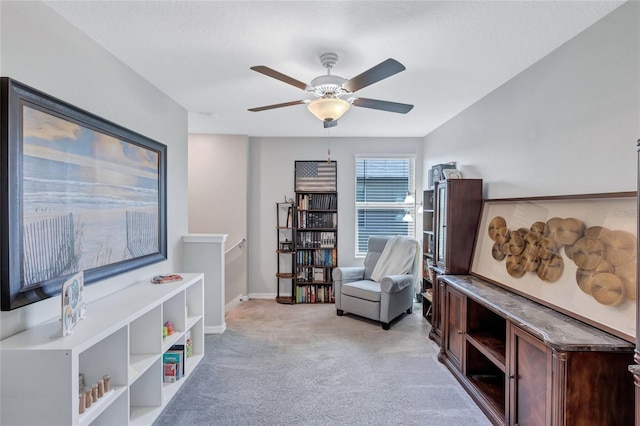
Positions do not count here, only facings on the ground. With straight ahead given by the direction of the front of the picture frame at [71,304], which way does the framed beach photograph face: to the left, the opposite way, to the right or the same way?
the same way

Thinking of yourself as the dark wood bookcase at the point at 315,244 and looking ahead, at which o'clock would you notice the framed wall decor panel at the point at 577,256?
The framed wall decor panel is roughly at 11 o'clock from the dark wood bookcase.

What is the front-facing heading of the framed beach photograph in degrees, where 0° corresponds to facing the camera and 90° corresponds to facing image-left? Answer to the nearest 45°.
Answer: approximately 315°

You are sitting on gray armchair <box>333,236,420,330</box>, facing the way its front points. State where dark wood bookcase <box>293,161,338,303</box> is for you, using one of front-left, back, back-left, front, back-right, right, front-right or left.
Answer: right

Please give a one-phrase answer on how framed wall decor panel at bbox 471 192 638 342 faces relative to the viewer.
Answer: facing the viewer and to the left of the viewer

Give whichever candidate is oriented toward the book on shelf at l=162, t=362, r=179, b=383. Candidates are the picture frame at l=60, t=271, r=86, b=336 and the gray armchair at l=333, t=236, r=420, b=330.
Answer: the gray armchair

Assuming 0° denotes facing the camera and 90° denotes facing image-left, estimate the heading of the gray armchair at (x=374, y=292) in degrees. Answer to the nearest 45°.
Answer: approximately 45°

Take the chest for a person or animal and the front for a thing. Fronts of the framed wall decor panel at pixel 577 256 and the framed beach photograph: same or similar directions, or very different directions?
very different directions

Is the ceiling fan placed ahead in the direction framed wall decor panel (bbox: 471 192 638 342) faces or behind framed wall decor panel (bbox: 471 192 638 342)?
ahead

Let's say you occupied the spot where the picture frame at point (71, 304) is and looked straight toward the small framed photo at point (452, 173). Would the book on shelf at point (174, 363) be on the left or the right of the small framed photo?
left

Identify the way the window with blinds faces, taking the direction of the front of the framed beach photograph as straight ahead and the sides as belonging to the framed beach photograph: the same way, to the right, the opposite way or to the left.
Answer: to the right

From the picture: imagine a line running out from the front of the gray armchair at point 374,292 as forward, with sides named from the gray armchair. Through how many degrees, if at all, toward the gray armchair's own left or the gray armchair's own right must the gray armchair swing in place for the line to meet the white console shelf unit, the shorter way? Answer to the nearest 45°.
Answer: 0° — it already faces it

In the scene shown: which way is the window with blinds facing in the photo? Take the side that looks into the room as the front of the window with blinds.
toward the camera

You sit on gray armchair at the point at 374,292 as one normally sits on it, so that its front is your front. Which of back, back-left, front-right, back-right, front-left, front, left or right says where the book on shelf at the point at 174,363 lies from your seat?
front

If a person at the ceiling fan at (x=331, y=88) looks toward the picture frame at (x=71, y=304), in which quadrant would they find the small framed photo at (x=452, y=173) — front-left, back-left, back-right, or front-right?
back-right

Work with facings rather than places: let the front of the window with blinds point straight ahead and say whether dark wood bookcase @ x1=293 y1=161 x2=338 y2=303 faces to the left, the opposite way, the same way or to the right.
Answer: the same way

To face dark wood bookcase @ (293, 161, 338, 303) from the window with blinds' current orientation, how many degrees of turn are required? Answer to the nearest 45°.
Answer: approximately 45° to its right

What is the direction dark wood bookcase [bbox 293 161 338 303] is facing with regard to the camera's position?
facing the viewer

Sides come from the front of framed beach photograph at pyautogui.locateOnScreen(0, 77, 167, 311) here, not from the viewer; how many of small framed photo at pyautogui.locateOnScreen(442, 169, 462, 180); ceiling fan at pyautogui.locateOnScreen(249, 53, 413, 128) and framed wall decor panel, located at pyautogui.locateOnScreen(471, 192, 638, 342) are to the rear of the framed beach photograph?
0

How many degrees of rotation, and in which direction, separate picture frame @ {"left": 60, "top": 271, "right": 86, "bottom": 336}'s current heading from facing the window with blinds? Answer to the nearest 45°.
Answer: approximately 45° to its left
